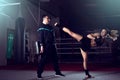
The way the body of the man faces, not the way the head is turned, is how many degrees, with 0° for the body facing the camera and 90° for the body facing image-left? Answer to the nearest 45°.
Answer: approximately 315°
